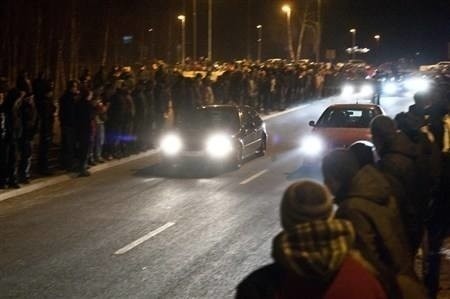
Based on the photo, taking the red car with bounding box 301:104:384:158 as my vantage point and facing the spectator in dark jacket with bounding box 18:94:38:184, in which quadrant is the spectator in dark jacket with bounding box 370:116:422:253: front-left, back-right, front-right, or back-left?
front-left

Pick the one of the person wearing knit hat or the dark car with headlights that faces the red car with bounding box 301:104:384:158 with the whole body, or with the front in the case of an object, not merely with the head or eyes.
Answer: the person wearing knit hat

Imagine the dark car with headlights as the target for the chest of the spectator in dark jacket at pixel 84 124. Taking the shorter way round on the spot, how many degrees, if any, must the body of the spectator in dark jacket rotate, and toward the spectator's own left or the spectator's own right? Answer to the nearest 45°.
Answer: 0° — they already face it

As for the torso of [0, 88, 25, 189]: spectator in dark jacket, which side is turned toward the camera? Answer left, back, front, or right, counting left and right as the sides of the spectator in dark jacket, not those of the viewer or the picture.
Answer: right

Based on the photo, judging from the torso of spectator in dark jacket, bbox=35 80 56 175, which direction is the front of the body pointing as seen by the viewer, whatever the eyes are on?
to the viewer's right

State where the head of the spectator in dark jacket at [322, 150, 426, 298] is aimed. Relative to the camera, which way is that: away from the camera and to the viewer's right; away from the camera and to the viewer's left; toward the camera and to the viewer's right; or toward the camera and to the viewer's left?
away from the camera and to the viewer's left

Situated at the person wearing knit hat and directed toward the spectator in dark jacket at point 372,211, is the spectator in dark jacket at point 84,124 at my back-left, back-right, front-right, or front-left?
front-left

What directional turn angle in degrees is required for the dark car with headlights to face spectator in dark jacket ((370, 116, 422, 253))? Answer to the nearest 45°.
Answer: approximately 45° to its left

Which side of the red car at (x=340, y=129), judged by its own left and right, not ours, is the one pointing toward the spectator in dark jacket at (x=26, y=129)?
right

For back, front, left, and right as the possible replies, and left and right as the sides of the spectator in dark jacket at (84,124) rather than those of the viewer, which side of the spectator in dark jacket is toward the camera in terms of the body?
right

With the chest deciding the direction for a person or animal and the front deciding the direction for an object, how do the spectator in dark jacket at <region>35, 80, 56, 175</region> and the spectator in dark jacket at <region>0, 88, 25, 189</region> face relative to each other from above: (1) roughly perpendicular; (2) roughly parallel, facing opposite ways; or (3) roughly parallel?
roughly parallel

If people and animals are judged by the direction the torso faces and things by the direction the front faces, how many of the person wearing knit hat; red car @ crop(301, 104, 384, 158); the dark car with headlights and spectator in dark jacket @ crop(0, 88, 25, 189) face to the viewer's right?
1

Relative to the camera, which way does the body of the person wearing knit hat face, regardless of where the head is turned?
away from the camera

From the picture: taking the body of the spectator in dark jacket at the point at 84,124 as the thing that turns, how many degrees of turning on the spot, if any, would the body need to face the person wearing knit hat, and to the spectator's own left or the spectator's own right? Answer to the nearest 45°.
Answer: approximately 90° to the spectator's own right
